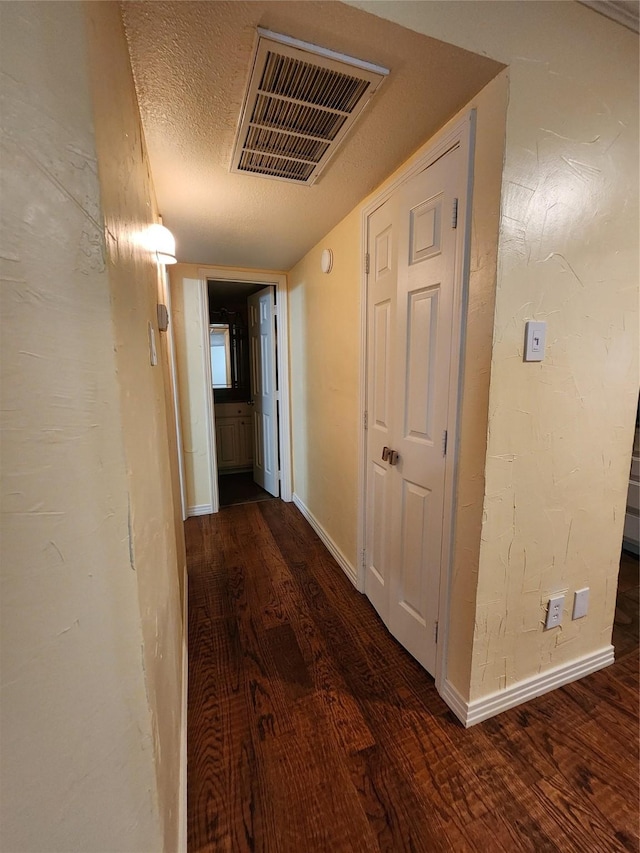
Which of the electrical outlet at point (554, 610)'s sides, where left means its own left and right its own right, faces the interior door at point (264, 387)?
back

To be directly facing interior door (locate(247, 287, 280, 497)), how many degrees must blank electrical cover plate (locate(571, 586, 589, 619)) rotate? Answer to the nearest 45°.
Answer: approximately 135° to its right

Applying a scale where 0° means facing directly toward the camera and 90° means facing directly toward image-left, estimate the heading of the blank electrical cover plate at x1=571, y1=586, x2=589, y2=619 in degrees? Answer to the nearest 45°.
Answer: approximately 315°

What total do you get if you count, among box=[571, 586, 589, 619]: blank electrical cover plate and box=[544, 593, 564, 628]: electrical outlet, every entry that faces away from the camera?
0

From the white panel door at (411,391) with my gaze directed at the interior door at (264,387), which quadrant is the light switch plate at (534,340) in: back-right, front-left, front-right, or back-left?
back-right

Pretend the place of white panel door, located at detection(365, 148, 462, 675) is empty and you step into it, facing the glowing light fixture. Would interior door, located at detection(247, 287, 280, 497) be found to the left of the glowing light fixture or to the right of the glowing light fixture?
right

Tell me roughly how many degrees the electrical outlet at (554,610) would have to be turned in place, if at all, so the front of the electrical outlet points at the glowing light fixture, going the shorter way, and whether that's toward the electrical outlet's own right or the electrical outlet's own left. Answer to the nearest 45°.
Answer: approximately 135° to the electrical outlet's own right

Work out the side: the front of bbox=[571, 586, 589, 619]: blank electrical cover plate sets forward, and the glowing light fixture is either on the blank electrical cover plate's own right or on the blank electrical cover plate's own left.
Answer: on the blank electrical cover plate's own right
